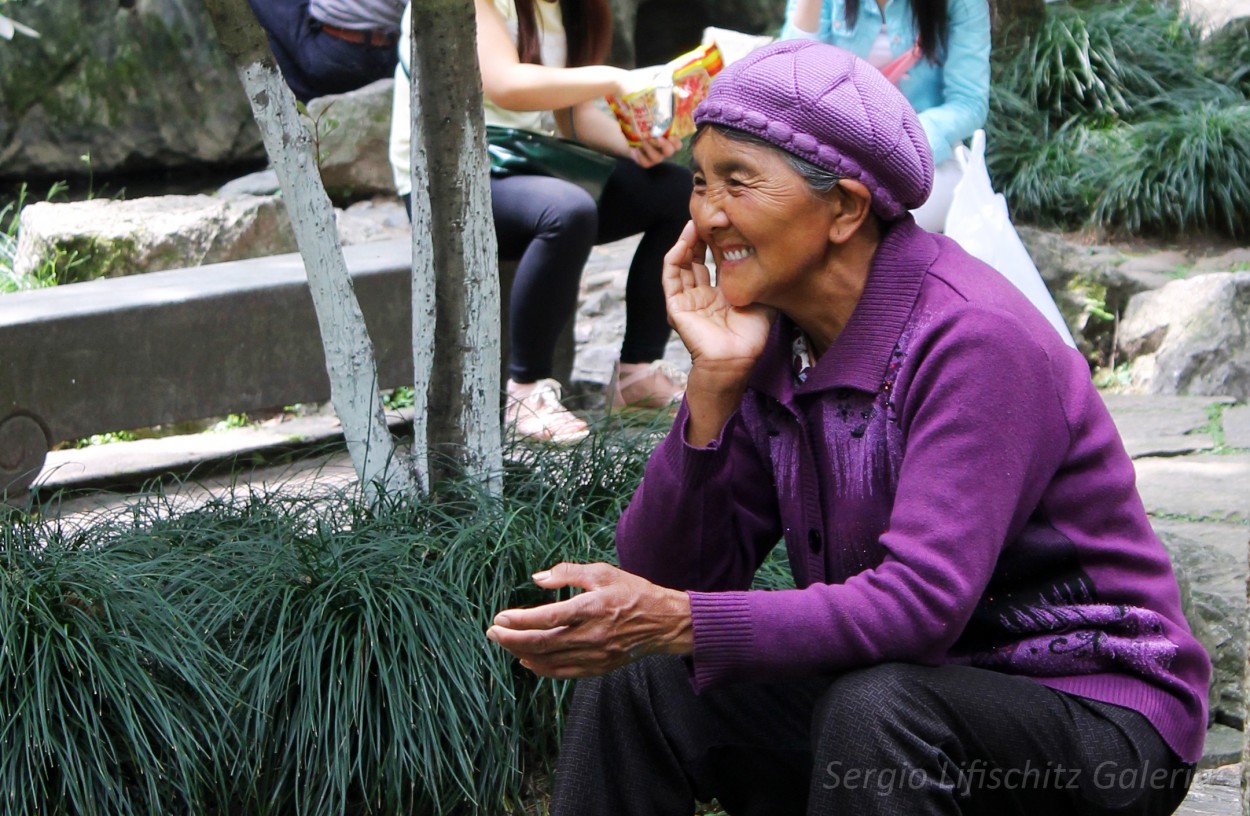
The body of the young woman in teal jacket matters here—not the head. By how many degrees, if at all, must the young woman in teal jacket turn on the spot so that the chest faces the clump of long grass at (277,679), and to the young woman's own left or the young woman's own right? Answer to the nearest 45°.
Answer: approximately 45° to the young woman's own right

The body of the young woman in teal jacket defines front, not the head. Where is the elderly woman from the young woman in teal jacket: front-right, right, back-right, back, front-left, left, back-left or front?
front

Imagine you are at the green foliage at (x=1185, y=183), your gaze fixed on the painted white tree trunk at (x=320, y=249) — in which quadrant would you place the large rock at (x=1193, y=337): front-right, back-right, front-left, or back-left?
front-left

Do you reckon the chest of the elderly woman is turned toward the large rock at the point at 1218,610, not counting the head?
no

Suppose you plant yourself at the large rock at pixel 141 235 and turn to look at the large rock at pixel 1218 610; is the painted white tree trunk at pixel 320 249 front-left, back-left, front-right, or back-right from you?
front-right

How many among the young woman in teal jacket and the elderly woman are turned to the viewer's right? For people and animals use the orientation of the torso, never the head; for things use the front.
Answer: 0

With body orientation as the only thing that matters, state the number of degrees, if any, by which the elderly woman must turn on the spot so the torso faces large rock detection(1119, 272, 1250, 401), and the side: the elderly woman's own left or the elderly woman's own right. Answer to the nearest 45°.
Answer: approximately 135° to the elderly woman's own right

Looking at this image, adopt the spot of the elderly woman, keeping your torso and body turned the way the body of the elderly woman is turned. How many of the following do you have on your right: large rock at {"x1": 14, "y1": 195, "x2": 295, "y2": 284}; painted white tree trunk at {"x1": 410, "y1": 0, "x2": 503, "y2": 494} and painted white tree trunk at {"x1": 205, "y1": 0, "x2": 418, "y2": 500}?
3

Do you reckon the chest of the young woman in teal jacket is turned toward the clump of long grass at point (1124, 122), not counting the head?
no

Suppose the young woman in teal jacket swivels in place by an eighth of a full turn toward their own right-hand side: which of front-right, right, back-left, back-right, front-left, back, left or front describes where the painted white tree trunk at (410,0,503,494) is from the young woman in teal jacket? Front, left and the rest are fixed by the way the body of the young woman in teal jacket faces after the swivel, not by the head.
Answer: front

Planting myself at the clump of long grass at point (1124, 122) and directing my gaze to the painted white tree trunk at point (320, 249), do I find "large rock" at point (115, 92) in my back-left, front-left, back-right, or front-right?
front-right

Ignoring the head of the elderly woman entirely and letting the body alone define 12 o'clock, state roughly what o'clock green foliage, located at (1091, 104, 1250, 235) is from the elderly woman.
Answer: The green foliage is roughly at 5 o'clock from the elderly woman.

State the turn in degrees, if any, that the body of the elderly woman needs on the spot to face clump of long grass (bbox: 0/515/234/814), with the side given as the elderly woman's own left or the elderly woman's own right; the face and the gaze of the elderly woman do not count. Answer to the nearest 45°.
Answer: approximately 45° to the elderly woman's own right

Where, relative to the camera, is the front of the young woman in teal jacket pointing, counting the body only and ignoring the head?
toward the camera

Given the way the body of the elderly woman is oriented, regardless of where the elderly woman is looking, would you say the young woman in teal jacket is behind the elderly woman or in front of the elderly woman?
behind

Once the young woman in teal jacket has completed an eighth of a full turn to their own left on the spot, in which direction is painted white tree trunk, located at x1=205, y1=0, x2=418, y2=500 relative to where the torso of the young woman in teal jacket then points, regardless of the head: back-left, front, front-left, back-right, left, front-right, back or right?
right

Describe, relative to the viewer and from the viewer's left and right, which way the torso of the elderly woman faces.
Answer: facing the viewer and to the left of the viewer

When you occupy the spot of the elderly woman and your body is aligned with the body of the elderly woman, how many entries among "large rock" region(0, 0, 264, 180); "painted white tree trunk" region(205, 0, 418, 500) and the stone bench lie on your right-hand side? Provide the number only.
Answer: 3
